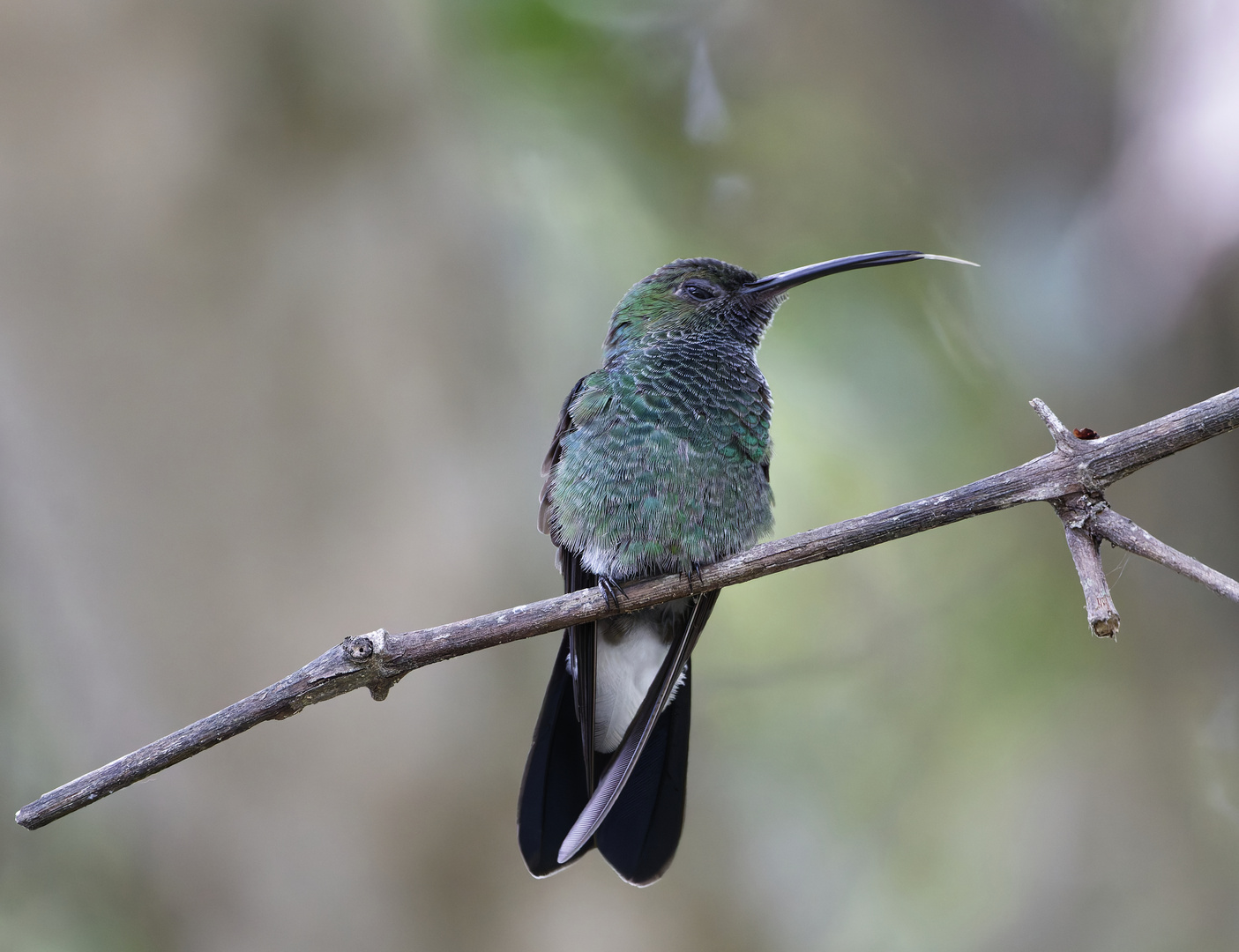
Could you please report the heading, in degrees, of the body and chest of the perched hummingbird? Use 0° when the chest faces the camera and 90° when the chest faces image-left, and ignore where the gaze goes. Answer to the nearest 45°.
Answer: approximately 315°
